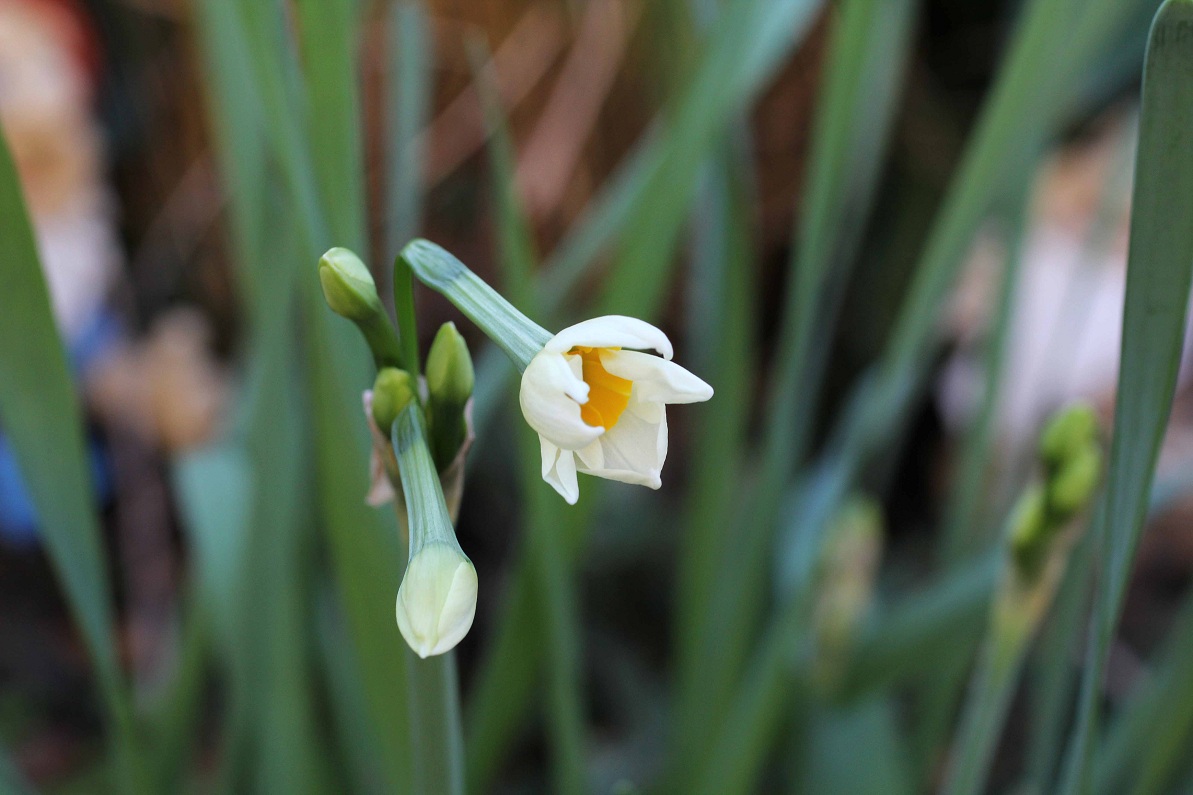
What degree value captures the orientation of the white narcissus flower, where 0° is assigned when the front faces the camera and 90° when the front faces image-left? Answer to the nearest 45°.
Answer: approximately 315°
